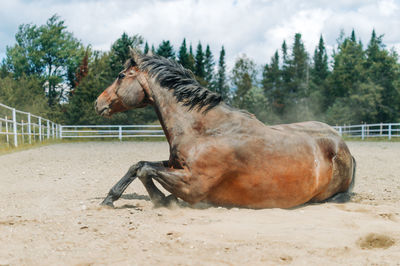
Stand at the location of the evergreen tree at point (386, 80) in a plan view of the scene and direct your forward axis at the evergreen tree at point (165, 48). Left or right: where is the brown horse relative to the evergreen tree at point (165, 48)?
left

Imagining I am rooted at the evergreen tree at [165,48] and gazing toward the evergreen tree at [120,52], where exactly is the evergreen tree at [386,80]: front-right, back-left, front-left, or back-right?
back-left

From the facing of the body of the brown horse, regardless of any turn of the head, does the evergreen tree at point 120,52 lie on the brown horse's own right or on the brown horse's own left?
on the brown horse's own right

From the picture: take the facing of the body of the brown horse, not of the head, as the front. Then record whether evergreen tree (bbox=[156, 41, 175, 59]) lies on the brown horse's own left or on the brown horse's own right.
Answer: on the brown horse's own right

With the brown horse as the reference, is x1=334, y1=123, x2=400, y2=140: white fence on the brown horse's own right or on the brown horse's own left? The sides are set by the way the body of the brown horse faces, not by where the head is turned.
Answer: on the brown horse's own right

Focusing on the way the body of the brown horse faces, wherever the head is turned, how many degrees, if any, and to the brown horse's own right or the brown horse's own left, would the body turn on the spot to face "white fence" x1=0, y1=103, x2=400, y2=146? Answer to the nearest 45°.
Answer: approximately 45° to the brown horse's own right

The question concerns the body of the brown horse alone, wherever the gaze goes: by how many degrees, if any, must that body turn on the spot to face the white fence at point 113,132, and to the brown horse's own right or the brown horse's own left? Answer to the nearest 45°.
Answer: approximately 90° to the brown horse's own right

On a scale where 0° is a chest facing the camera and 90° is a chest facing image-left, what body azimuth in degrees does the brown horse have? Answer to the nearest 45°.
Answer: approximately 90°

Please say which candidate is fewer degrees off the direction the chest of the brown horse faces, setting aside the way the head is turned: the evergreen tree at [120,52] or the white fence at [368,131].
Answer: the evergreen tree

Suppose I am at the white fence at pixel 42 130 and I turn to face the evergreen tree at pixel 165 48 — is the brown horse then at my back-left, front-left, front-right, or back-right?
back-right
